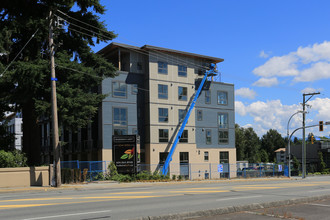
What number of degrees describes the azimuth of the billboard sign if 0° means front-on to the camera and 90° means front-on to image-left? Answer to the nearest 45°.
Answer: approximately 0°

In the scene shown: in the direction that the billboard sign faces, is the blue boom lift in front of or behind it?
behind

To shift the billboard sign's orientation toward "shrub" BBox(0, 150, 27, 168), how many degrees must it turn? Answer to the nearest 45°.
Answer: approximately 45° to its right

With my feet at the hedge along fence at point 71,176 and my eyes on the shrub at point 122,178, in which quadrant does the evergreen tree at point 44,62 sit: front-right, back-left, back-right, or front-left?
back-left

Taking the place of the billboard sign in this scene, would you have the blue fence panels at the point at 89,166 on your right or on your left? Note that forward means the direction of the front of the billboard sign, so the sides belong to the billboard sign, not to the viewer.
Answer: on your right

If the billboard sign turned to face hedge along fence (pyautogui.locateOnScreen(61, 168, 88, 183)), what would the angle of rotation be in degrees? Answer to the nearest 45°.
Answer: approximately 45° to its right
